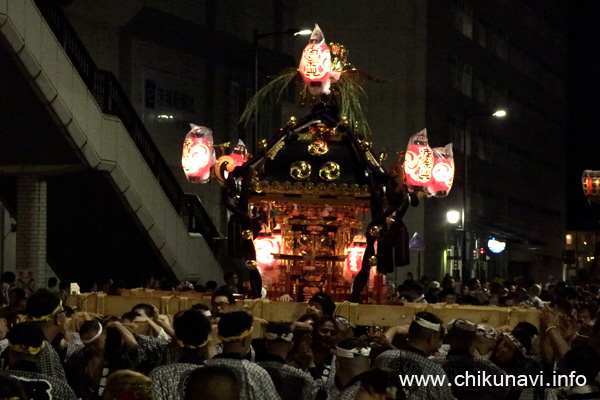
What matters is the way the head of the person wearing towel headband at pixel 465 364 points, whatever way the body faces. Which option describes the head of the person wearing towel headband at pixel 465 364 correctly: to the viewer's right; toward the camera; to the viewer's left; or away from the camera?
away from the camera

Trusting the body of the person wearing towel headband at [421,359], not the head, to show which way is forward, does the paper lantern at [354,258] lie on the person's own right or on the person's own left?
on the person's own left

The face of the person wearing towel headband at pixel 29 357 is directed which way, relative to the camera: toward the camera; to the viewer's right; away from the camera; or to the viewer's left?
away from the camera

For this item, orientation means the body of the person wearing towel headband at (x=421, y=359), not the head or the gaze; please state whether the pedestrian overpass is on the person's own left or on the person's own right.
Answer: on the person's own left

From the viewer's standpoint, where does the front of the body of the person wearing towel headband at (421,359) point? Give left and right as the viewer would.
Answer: facing away from the viewer and to the right of the viewer

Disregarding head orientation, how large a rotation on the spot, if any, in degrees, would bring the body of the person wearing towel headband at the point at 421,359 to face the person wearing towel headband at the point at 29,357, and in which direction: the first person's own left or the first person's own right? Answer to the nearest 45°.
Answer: approximately 135° to the first person's own left
